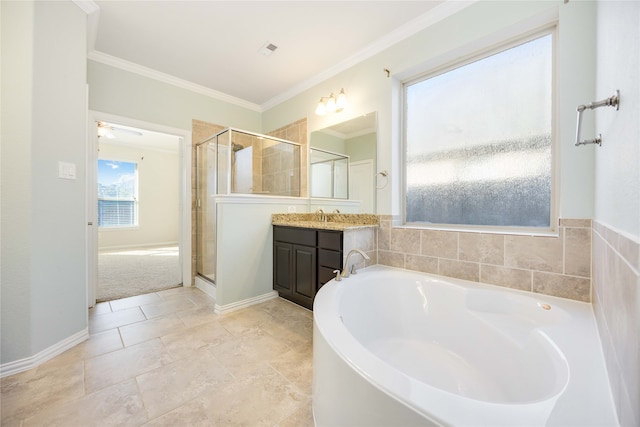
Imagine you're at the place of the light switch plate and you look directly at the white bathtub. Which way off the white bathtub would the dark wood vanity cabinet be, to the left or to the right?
left

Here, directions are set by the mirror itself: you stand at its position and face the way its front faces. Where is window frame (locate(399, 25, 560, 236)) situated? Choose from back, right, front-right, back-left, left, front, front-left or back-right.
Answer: left

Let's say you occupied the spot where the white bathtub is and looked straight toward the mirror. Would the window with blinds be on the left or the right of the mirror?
left

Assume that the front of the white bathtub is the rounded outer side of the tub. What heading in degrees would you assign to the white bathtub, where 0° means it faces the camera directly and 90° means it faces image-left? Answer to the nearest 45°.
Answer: approximately 45°

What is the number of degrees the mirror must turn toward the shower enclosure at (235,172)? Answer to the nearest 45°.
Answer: approximately 45° to its right

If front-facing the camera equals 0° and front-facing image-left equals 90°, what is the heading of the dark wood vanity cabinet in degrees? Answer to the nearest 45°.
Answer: approximately 45°

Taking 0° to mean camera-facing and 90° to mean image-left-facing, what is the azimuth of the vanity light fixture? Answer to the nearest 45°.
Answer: approximately 45°

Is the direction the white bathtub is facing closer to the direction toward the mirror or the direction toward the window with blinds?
the window with blinds

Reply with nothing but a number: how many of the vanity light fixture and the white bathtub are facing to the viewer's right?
0

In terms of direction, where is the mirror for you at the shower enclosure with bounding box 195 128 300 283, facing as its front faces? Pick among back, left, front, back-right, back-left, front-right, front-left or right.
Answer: left

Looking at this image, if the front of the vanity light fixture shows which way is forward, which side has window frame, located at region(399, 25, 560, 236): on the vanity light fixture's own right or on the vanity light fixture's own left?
on the vanity light fixture's own left
